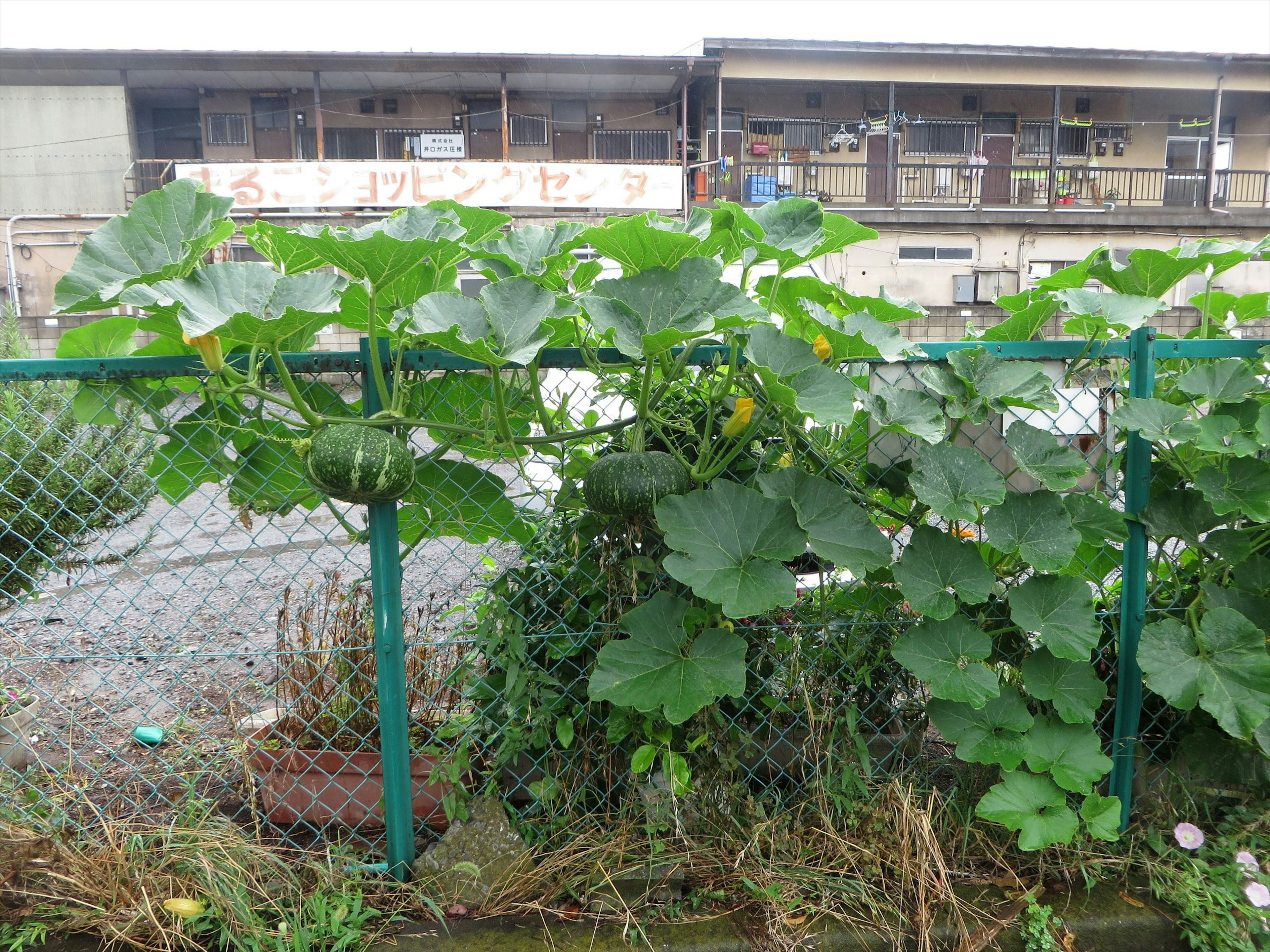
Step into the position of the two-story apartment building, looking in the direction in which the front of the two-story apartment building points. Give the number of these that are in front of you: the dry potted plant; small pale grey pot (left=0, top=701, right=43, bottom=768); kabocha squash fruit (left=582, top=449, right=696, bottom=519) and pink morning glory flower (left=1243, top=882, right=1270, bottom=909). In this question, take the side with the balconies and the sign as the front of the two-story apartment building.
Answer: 4

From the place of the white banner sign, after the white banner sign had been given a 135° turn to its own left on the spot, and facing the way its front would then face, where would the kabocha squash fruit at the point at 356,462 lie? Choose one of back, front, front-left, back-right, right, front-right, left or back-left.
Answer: back-right

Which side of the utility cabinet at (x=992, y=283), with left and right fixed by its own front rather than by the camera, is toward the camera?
front

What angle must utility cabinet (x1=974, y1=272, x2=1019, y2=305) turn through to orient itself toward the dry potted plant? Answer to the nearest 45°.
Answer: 0° — it already faces it

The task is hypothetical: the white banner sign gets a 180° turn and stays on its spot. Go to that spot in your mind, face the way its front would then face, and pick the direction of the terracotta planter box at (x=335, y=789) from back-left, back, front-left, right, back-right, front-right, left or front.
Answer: back

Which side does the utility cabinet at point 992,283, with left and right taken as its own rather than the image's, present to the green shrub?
front

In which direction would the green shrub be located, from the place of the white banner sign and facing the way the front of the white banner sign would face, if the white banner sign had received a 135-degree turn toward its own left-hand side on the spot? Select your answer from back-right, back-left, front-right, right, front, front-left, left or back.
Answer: back-right

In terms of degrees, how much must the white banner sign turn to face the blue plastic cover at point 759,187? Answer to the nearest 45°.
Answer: approximately 90° to its left

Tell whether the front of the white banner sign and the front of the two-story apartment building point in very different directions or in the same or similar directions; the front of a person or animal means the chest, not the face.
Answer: same or similar directions

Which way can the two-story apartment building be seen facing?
toward the camera

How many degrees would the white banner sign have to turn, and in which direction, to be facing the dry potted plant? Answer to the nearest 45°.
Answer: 0° — it already faces it

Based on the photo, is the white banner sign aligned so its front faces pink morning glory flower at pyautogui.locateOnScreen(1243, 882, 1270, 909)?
yes

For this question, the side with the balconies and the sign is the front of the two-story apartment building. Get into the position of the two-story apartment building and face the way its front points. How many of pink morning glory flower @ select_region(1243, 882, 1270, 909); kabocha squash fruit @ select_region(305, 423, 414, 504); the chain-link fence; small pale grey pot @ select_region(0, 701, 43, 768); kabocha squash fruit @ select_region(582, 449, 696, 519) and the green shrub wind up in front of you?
6

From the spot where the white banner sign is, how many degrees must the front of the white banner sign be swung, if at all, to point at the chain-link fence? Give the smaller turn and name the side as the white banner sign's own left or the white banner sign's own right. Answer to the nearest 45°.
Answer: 0° — it already faces it

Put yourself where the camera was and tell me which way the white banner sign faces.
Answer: facing the viewer

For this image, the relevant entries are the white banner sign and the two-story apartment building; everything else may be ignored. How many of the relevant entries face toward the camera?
2
